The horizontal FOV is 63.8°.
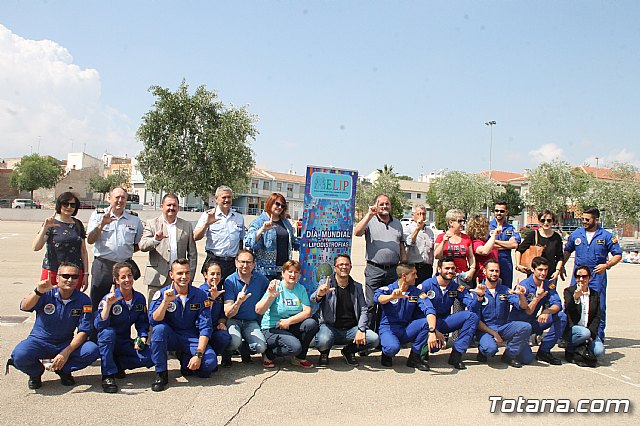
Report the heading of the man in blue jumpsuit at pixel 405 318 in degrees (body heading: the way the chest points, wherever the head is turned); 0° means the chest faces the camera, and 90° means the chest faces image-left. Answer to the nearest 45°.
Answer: approximately 0°

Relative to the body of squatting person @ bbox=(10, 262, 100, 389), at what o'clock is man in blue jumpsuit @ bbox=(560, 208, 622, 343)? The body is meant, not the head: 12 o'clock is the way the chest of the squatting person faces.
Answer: The man in blue jumpsuit is roughly at 9 o'clock from the squatting person.

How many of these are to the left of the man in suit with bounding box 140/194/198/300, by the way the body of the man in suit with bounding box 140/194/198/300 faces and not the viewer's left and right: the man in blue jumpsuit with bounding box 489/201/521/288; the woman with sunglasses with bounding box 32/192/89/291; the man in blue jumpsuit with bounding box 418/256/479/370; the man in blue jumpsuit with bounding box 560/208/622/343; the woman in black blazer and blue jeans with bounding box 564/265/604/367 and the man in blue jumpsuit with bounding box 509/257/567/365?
5

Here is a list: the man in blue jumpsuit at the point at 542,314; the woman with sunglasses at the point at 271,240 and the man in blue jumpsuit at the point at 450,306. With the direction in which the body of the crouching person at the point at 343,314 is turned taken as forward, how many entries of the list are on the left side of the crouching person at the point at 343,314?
2

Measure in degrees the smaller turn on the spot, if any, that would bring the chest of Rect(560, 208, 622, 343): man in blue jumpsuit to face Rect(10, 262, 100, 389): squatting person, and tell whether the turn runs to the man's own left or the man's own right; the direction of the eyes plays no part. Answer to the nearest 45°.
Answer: approximately 45° to the man's own right

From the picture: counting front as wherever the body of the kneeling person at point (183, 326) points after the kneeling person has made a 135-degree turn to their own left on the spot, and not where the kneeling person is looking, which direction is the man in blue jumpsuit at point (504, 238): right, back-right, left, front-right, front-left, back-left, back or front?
front-right

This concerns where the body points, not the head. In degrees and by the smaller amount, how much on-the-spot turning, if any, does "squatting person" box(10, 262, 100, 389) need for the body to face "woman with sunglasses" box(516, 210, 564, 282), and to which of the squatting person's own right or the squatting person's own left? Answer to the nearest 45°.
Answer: approximately 90° to the squatting person's own left

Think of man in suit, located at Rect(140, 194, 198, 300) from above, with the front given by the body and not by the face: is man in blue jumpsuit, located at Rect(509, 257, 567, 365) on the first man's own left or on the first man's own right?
on the first man's own left

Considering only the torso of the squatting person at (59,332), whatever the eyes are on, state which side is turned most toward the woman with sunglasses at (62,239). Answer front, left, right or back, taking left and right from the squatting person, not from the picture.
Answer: back

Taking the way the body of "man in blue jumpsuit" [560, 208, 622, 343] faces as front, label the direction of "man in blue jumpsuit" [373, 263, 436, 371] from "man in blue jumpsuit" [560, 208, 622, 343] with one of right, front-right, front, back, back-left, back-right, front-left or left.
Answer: front-right

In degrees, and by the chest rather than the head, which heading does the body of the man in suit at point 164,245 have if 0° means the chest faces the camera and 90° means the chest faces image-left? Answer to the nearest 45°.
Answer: approximately 0°
